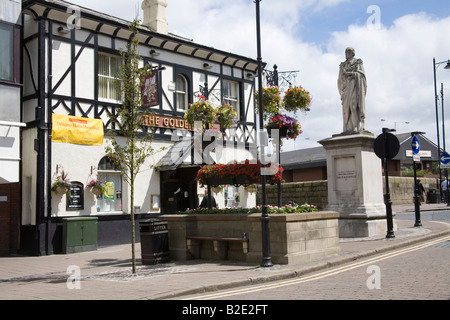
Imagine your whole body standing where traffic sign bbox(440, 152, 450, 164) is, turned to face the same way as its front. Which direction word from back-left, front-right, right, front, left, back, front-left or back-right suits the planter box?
front

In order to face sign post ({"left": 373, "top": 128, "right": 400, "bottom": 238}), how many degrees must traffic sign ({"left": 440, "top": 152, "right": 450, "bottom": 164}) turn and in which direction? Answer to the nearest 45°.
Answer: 0° — it already faces it

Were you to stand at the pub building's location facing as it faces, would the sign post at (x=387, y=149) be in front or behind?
in front

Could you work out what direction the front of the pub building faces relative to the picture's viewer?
facing the viewer and to the right of the viewer

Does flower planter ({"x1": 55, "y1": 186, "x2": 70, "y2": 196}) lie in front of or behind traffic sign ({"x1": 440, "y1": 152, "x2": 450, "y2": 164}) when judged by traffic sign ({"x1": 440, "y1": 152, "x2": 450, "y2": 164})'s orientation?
in front

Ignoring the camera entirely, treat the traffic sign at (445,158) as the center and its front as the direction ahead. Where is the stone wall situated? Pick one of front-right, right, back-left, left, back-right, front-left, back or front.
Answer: right

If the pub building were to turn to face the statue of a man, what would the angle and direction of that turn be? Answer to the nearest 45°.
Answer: approximately 45° to its left

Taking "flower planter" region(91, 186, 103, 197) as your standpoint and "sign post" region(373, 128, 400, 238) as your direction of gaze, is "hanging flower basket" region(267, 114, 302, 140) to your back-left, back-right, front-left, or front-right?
front-right

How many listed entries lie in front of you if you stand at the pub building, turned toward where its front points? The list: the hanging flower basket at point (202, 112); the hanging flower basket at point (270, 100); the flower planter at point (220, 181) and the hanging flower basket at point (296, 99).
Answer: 4

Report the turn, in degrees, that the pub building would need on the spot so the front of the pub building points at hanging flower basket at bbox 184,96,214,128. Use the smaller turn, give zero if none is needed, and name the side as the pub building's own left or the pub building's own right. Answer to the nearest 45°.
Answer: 0° — it already faces it

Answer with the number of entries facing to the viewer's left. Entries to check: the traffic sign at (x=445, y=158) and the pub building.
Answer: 0

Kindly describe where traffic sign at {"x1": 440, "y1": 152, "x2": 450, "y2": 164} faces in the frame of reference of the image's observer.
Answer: facing the viewer

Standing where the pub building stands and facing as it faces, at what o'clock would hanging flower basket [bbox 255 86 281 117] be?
The hanging flower basket is roughly at 12 o'clock from the pub building.
